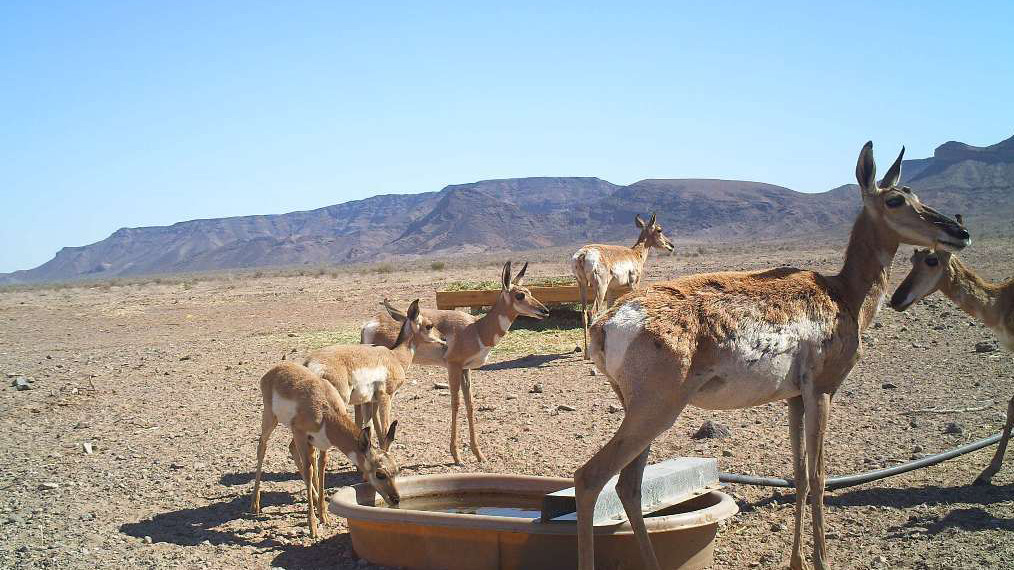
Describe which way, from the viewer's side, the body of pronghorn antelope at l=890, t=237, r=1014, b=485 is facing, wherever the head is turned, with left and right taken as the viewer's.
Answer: facing to the left of the viewer

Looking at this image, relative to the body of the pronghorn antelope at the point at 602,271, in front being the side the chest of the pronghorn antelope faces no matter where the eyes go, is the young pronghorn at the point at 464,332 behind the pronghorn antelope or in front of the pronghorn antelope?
behind

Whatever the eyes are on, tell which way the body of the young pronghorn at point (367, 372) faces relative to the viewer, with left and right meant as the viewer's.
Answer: facing to the right of the viewer

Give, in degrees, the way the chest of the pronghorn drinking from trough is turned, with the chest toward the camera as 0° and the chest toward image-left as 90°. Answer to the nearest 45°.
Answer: approximately 315°

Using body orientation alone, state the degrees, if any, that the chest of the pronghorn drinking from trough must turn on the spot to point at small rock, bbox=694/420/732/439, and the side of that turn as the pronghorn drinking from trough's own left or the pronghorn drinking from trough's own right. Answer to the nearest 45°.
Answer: approximately 45° to the pronghorn drinking from trough's own left

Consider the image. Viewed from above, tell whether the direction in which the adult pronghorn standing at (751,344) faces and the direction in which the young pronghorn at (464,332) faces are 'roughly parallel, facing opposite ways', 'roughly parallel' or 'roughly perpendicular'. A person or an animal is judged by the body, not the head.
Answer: roughly parallel

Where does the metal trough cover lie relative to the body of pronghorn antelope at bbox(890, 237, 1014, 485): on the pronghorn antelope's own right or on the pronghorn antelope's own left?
on the pronghorn antelope's own left

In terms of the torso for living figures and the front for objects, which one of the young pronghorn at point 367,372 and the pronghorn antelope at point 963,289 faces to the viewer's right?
the young pronghorn

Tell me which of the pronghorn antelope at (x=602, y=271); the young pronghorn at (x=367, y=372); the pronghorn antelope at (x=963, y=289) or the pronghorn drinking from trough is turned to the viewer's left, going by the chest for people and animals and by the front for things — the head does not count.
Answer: the pronghorn antelope at (x=963, y=289)

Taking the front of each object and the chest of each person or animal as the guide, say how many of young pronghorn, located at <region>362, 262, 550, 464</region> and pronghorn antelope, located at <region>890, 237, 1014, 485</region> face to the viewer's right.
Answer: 1

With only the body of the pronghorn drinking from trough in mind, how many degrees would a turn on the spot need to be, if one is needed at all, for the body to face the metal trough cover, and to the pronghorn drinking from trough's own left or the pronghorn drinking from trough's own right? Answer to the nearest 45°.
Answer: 0° — it already faces it

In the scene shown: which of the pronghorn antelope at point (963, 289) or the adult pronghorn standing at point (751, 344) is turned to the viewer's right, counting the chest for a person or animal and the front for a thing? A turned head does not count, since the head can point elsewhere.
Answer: the adult pronghorn standing

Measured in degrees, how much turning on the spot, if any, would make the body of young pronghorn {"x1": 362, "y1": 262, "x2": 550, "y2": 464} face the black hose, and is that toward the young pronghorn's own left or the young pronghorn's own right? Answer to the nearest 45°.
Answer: approximately 45° to the young pronghorn's own right

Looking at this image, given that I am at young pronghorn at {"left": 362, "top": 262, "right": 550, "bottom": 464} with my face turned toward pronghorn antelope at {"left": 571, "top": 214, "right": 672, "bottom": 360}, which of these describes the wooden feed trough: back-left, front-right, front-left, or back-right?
front-left

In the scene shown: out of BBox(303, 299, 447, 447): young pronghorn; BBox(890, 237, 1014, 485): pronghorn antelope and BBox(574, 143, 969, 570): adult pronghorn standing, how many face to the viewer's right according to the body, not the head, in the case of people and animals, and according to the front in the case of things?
2
